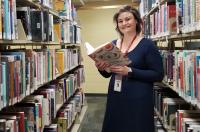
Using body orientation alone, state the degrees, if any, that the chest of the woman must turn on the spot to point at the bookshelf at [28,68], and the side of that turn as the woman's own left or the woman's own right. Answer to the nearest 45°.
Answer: approximately 45° to the woman's own right

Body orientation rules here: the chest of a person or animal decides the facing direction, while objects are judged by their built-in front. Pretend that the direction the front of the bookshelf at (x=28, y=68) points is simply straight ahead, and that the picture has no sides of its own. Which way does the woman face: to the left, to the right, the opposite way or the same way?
to the right

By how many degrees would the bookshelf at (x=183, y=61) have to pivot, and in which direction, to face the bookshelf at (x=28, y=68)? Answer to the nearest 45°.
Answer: approximately 45° to its right

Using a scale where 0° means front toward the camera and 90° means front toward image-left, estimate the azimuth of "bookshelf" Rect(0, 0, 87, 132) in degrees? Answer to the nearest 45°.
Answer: approximately 315°

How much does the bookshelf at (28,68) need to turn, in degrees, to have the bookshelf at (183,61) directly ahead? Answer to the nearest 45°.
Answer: approximately 45° to its left

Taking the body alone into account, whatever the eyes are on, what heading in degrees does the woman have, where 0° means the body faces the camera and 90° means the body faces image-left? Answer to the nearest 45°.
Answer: approximately 45°
